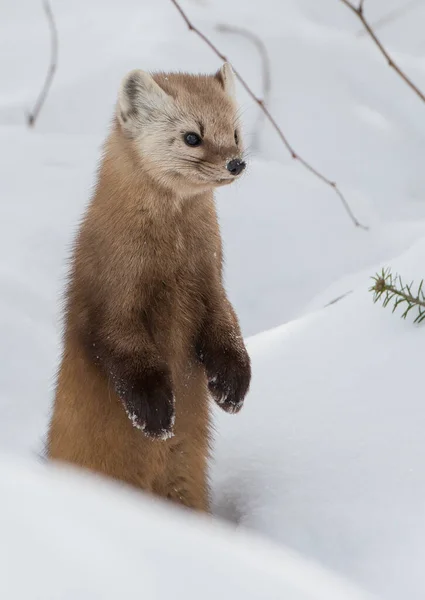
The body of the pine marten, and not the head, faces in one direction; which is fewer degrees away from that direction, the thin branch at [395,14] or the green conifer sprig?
the green conifer sprig

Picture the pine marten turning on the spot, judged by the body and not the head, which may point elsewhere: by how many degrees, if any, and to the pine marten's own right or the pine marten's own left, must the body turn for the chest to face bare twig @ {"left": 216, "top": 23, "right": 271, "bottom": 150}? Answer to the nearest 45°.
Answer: approximately 135° to the pine marten's own left

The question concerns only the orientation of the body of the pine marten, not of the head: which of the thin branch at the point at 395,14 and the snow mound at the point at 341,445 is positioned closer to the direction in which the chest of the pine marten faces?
the snow mound

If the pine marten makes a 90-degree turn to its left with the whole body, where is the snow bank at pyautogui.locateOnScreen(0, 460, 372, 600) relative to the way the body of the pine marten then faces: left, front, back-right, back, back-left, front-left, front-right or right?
back-right

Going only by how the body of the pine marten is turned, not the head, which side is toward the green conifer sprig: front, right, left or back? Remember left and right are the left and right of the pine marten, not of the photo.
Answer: left

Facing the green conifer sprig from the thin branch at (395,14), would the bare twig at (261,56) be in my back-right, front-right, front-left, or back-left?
front-right

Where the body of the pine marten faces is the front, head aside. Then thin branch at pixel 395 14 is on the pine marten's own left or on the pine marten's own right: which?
on the pine marten's own left

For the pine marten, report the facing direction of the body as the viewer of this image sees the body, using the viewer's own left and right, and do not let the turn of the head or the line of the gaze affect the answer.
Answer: facing the viewer and to the right of the viewer
